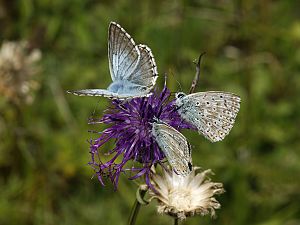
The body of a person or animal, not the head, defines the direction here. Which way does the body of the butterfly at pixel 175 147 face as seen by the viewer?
to the viewer's left

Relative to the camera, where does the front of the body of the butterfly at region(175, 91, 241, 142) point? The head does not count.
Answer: to the viewer's left

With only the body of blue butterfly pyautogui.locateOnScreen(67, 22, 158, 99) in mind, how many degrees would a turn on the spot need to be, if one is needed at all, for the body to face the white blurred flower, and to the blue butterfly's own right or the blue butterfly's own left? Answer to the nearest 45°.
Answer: approximately 45° to the blue butterfly's own right

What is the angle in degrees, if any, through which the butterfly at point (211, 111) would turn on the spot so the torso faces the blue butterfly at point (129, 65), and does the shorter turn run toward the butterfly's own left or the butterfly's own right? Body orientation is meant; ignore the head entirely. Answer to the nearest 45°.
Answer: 0° — it already faces it
